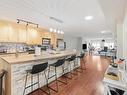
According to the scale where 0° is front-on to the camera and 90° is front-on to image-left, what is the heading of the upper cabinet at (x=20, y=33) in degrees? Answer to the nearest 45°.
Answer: approximately 315°
